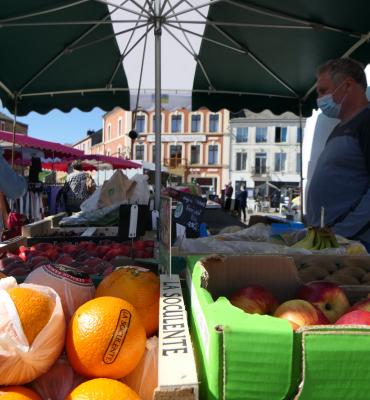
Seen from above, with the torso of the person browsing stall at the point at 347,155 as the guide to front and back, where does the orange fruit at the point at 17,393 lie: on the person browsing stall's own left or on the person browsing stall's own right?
on the person browsing stall's own left

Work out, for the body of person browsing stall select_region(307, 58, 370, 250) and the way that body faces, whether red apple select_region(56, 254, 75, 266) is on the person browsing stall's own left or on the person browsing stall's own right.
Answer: on the person browsing stall's own left

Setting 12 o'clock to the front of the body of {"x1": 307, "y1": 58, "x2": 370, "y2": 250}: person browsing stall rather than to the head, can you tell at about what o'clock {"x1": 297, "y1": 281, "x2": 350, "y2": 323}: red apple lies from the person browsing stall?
The red apple is roughly at 9 o'clock from the person browsing stall.

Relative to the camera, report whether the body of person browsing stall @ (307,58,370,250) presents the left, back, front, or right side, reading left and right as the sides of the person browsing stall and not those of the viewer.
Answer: left

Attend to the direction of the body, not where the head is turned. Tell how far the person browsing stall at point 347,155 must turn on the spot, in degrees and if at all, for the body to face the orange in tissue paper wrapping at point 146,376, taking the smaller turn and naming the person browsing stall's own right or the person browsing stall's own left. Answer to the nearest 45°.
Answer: approximately 90° to the person browsing stall's own left

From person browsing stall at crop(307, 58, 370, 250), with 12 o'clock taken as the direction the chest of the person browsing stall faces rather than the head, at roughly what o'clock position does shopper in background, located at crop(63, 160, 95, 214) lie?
The shopper in background is roughly at 1 o'clock from the person browsing stall.

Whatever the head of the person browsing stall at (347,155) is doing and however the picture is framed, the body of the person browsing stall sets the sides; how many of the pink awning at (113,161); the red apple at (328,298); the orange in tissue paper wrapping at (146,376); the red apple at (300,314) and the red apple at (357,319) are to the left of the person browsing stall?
4

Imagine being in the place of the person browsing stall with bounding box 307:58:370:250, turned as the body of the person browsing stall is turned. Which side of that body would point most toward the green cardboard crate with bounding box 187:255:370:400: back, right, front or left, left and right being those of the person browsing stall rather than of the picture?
left

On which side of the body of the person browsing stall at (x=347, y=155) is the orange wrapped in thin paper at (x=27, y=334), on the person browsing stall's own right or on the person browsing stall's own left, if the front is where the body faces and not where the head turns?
on the person browsing stall's own left
